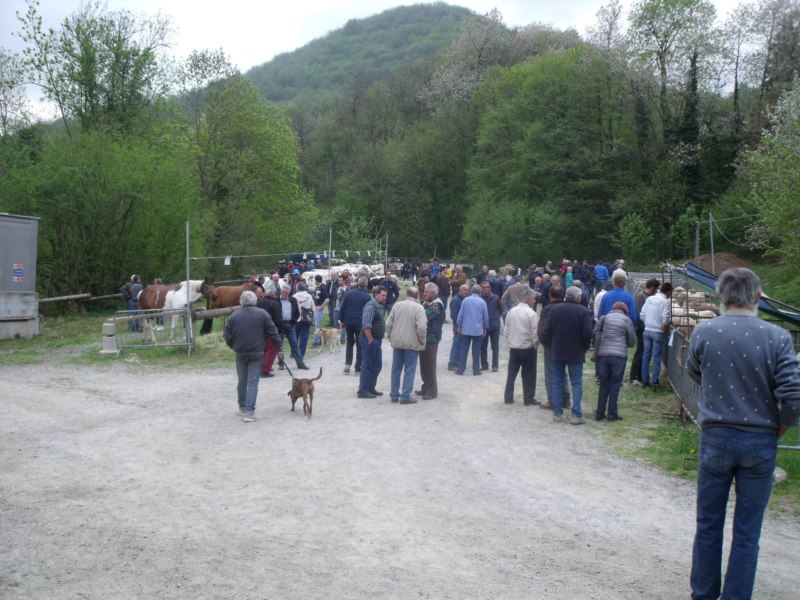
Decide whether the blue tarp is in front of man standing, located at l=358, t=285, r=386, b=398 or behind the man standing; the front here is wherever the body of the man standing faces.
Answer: in front

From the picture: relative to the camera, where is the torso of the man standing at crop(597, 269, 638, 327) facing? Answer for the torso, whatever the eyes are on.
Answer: away from the camera

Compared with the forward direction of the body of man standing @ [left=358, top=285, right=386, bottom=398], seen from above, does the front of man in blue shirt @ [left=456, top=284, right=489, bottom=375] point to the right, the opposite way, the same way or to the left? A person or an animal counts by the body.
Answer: to the left

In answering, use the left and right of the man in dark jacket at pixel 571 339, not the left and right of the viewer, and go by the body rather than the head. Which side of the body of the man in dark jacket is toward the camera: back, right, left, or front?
back

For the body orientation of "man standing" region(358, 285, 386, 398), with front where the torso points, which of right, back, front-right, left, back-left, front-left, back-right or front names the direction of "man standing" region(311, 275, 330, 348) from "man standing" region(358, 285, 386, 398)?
left

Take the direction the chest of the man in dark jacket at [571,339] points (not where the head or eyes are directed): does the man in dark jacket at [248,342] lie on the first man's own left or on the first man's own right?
on the first man's own left

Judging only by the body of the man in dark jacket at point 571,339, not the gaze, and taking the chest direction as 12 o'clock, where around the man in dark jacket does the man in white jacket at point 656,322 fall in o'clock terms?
The man in white jacket is roughly at 1 o'clock from the man in dark jacket.

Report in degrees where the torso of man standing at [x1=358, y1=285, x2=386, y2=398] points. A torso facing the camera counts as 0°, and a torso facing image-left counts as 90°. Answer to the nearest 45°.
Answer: approximately 270°

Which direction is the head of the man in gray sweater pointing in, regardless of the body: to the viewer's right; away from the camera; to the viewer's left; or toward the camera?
away from the camera

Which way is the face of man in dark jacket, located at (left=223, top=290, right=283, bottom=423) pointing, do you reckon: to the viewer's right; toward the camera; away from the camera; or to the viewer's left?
away from the camera

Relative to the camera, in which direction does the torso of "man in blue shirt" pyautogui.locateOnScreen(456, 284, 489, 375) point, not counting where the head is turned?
away from the camera

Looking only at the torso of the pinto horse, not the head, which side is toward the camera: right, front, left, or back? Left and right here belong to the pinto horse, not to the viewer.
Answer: right

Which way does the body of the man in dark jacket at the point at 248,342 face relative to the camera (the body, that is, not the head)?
away from the camera

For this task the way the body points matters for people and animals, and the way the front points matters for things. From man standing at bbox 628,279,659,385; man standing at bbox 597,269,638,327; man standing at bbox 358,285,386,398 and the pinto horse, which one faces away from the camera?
man standing at bbox 597,269,638,327
